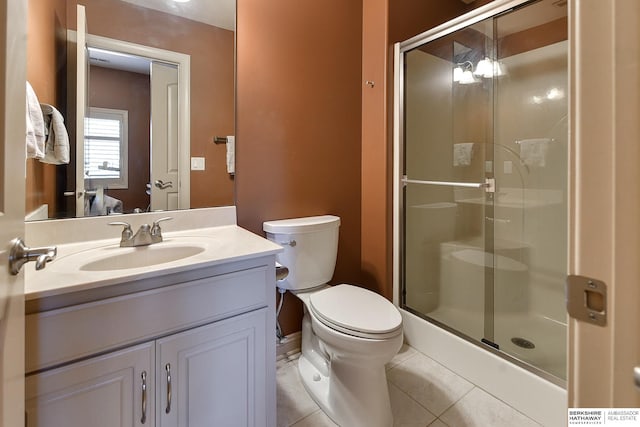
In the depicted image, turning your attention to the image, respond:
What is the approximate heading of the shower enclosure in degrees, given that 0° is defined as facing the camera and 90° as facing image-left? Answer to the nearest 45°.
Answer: approximately 45°

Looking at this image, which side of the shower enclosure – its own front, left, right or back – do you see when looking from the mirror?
front

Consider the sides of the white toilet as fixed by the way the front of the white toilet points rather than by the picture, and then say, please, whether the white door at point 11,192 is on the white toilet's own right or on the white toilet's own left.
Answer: on the white toilet's own right

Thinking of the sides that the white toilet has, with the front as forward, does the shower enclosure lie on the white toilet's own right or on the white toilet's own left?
on the white toilet's own left

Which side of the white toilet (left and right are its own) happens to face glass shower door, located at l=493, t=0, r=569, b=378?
left

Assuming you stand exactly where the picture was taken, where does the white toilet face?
facing the viewer and to the right of the viewer

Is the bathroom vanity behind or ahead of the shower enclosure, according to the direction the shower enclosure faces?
ahead

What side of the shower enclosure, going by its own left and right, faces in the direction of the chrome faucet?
front

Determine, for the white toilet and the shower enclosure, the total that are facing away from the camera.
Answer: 0
